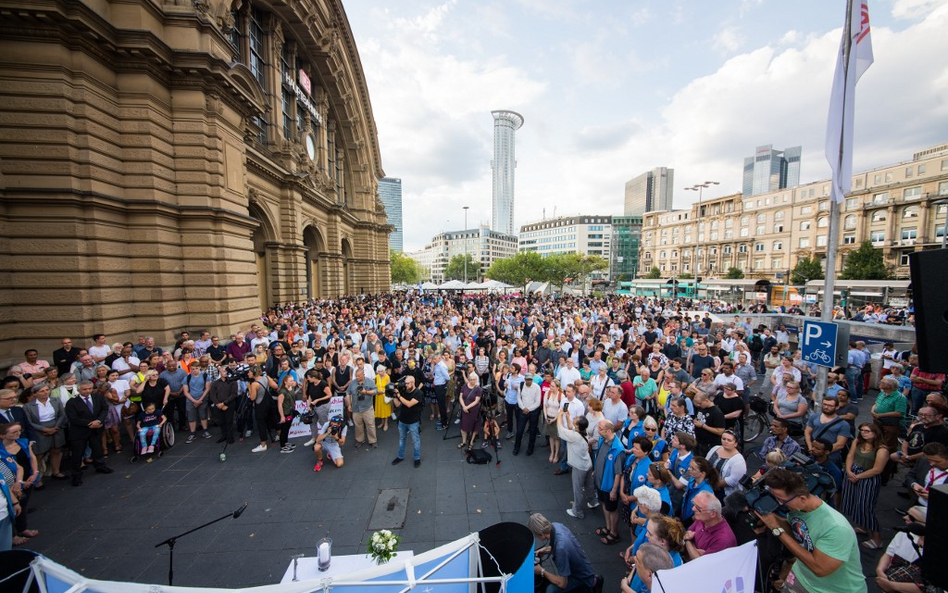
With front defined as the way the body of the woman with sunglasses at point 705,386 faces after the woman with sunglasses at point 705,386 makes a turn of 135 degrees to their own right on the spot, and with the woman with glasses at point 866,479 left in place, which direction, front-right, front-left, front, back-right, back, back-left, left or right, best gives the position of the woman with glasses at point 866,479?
back-right

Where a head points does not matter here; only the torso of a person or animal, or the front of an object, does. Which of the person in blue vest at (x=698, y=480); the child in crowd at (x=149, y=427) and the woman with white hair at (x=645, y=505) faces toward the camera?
the child in crowd

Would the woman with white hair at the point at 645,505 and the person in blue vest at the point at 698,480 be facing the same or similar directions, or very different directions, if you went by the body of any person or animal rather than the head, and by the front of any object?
same or similar directions

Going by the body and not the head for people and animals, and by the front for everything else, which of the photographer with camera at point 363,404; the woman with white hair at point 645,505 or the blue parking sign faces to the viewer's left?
the woman with white hair

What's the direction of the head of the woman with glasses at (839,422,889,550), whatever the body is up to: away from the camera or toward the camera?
toward the camera

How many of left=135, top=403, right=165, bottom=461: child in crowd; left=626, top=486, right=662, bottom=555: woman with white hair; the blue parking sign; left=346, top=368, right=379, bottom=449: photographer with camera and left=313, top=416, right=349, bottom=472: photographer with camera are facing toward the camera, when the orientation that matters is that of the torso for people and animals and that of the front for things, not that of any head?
4

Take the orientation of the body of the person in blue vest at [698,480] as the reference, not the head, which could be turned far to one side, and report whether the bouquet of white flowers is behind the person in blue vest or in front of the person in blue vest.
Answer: in front

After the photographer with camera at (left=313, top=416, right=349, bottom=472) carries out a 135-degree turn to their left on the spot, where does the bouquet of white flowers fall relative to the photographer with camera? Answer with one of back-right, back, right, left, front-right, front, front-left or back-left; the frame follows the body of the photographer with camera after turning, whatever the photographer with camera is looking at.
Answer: back-right

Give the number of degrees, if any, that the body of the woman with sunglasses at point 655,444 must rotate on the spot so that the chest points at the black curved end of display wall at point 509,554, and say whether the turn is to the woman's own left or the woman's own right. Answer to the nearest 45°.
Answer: approximately 45° to the woman's own left

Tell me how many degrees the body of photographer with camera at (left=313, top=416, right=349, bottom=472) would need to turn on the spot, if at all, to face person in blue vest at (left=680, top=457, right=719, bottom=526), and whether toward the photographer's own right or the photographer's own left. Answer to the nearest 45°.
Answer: approximately 45° to the photographer's own left

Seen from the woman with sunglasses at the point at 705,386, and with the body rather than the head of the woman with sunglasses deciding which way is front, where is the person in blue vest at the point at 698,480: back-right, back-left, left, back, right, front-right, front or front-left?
front-left

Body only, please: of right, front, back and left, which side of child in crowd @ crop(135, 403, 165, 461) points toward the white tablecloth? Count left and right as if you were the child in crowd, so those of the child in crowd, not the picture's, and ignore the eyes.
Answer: front

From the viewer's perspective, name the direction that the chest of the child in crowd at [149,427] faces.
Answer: toward the camera

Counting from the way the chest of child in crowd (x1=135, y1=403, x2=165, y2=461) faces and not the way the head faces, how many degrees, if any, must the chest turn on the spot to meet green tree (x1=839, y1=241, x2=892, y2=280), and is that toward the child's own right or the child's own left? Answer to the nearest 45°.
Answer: approximately 90° to the child's own left

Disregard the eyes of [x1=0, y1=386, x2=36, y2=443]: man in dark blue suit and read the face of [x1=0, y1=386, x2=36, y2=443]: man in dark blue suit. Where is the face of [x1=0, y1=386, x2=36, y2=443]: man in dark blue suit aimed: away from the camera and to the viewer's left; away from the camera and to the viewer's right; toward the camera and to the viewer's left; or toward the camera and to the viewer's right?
toward the camera and to the viewer's right

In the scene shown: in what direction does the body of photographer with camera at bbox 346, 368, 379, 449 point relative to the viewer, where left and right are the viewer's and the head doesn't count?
facing the viewer

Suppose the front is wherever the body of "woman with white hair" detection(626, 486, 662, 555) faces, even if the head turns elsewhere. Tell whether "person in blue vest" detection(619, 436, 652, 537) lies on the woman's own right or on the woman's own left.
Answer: on the woman's own right

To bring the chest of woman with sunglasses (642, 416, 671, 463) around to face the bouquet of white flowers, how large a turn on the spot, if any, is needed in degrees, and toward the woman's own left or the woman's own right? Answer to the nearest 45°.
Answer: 0° — they already face it

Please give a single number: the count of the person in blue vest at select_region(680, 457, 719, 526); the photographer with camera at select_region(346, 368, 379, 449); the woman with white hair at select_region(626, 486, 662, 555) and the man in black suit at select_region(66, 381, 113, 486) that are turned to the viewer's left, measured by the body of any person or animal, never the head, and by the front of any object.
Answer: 2

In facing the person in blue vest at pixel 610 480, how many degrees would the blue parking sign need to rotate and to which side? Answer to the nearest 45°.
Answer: approximately 45° to its right
